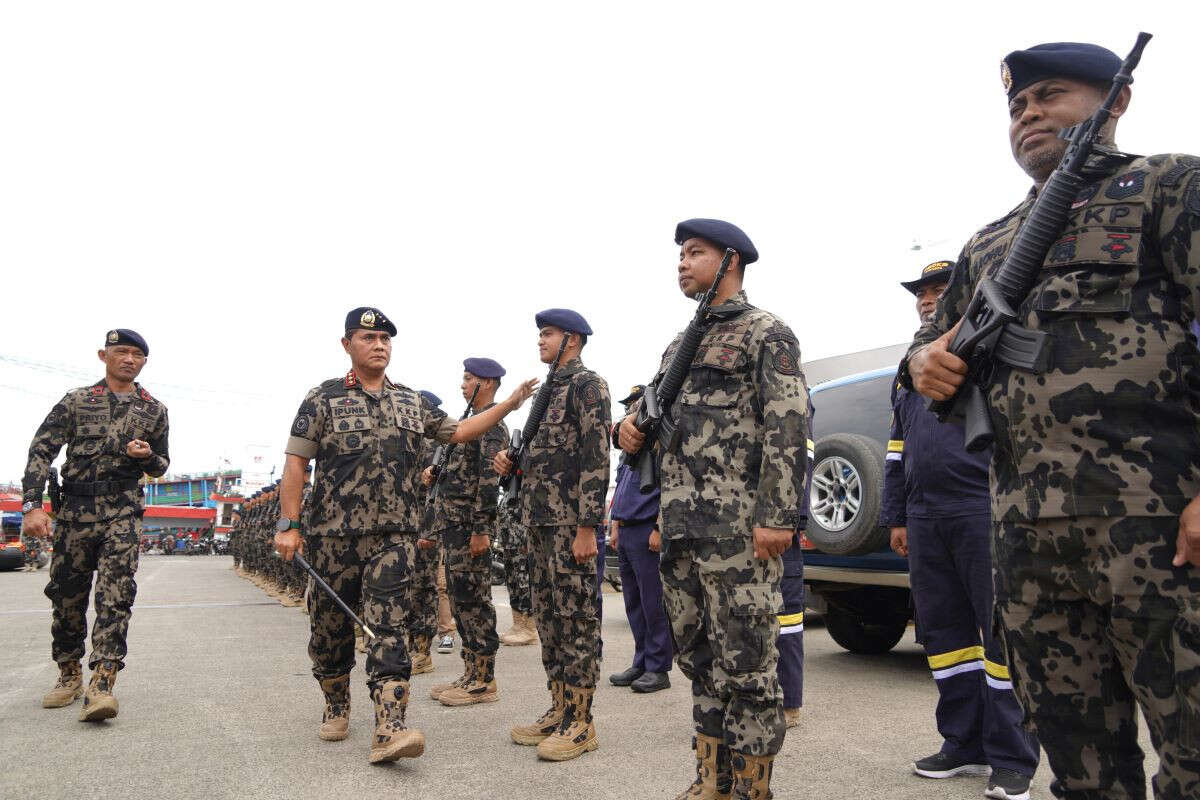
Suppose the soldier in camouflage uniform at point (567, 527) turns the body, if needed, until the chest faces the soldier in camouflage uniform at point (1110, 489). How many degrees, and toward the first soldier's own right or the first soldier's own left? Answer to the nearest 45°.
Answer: approximately 45° to the first soldier's own left

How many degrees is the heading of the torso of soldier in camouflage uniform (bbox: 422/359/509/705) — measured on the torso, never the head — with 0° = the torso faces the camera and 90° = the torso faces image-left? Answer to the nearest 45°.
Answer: approximately 90°

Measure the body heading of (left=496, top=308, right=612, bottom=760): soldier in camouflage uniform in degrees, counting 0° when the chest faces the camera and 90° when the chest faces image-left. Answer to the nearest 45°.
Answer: approximately 45°

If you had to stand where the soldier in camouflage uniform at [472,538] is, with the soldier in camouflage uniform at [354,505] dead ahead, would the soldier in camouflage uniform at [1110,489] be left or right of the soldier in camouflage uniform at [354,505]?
left

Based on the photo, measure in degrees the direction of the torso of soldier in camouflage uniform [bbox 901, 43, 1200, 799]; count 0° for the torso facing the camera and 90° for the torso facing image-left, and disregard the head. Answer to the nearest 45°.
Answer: approximately 45°
